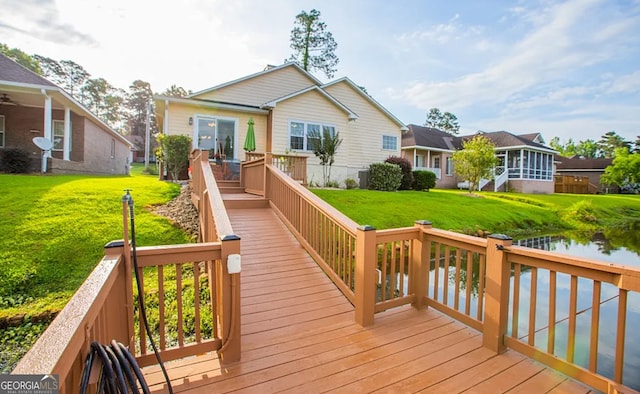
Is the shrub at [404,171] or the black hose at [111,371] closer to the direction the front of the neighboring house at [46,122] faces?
the black hose

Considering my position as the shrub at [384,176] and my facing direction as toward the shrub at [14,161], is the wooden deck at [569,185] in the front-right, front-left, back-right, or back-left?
back-right
